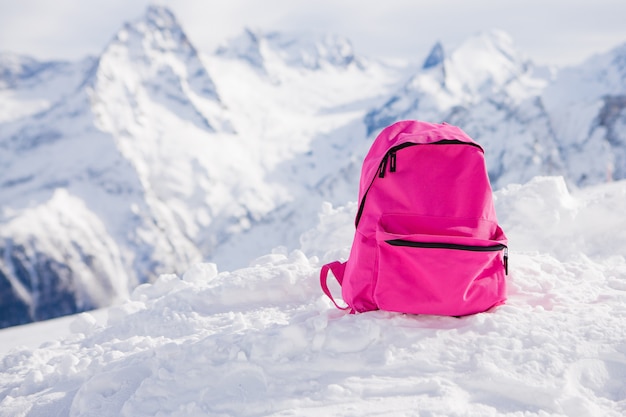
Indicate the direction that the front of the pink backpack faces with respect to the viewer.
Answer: facing the viewer and to the right of the viewer
